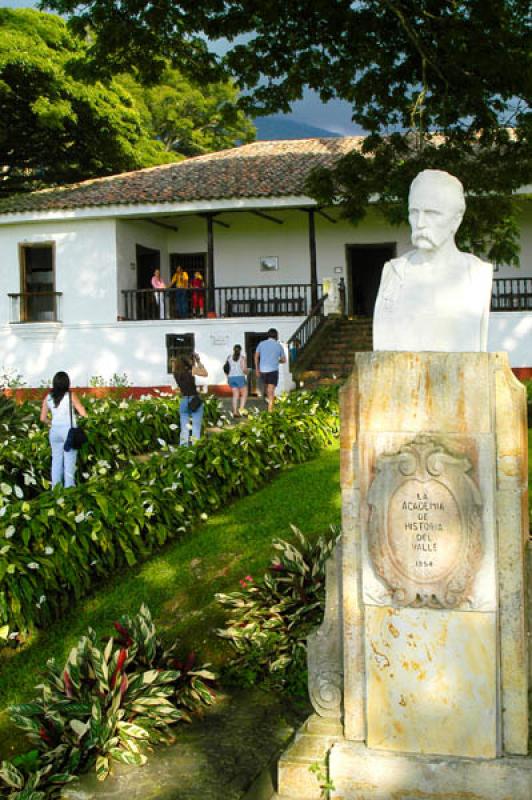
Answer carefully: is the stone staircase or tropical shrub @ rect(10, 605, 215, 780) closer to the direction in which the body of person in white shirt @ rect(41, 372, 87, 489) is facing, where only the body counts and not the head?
the stone staircase

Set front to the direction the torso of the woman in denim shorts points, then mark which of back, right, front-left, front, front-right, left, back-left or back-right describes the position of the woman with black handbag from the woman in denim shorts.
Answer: back

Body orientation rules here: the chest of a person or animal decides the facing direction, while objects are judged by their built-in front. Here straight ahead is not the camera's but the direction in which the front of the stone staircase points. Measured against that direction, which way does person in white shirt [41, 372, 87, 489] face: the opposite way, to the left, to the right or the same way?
the opposite way

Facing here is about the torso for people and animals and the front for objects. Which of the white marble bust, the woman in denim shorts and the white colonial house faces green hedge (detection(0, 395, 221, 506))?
the white colonial house

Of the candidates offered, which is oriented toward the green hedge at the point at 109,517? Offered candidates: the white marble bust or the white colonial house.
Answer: the white colonial house

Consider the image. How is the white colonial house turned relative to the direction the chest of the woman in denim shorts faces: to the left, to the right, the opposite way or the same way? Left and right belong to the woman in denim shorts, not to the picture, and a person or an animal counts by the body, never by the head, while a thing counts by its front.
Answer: the opposite way

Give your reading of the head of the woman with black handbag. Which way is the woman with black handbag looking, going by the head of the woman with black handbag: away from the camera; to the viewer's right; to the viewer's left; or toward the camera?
away from the camera

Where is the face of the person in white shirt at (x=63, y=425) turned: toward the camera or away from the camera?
away from the camera

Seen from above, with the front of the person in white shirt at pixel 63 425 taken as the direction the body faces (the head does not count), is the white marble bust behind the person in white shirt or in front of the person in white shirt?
behind

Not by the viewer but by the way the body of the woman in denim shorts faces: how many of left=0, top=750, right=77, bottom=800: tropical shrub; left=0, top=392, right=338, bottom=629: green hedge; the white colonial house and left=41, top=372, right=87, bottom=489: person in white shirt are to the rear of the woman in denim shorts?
3

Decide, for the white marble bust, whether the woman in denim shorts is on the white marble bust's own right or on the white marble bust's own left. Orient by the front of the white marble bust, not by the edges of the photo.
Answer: on the white marble bust's own right

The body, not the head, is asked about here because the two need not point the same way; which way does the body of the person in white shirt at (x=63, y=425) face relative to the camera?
away from the camera
